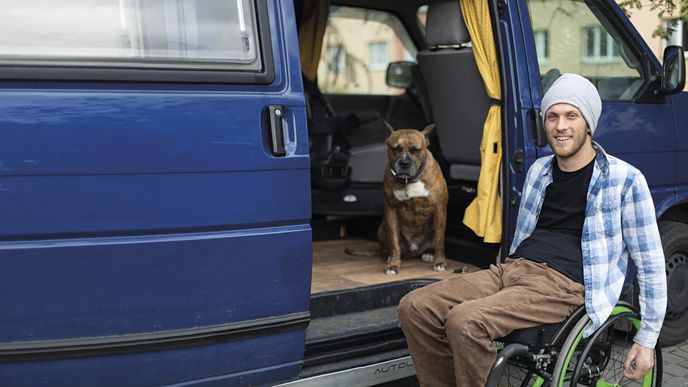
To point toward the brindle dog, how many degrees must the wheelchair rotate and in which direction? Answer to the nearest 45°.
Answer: approximately 90° to its right

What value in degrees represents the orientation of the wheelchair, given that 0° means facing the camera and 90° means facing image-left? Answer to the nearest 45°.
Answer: approximately 45°

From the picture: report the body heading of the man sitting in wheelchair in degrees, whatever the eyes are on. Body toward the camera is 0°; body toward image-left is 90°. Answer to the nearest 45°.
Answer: approximately 45°

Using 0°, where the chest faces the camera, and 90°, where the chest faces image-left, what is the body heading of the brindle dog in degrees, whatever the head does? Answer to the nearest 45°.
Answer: approximately 0°

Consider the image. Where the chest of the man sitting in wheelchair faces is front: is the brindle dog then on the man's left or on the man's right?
on the man's right

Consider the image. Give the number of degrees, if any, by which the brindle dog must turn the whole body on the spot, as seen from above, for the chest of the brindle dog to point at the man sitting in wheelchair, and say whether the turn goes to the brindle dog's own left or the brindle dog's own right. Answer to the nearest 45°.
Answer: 0° — it already faces them
